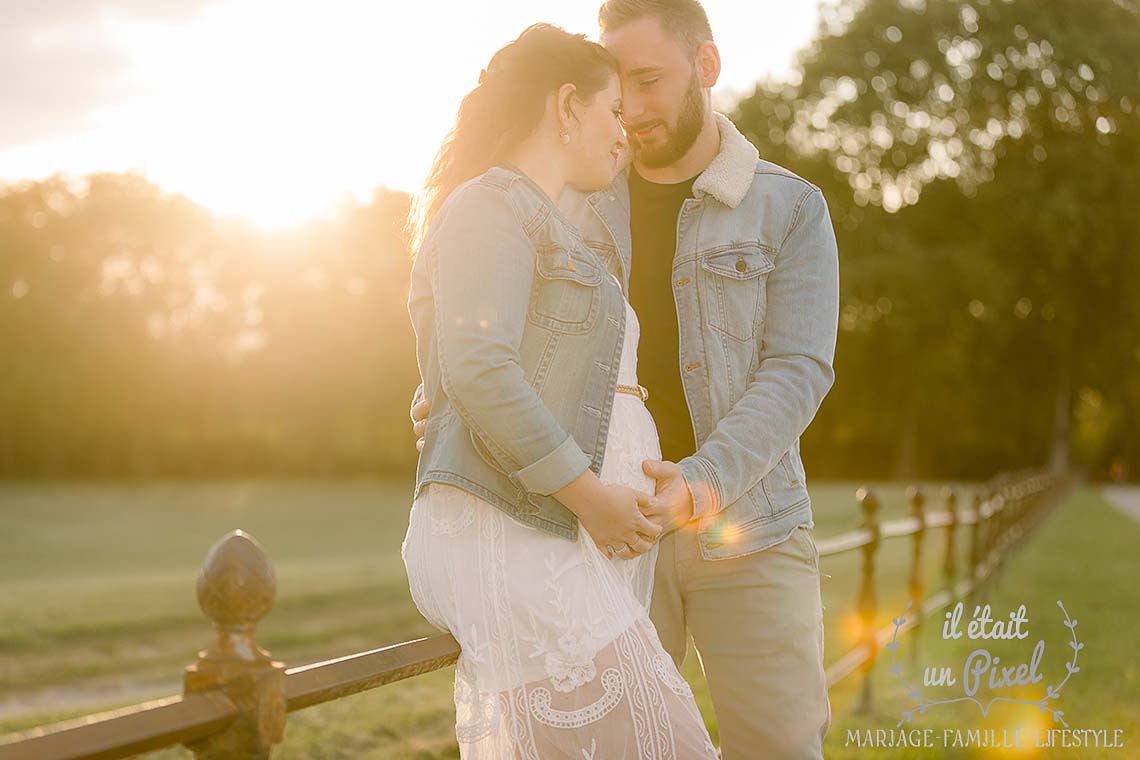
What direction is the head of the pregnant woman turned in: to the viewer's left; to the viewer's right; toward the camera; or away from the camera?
to the viewer's right

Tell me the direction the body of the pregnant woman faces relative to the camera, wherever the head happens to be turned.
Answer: to the viewer's right
